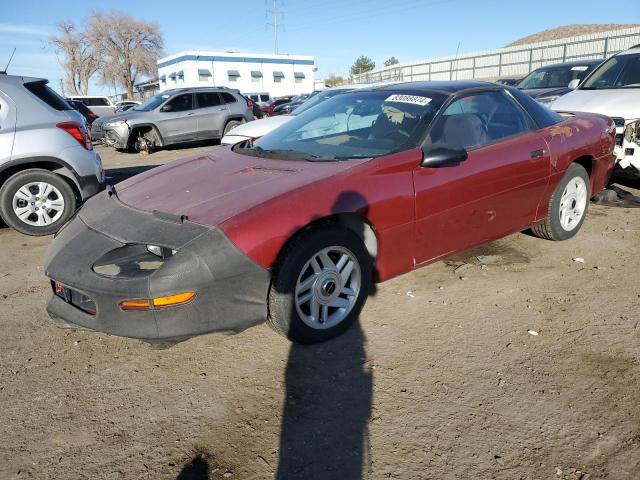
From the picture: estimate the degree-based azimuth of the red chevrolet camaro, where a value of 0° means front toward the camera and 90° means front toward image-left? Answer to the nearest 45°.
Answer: approximately 45°

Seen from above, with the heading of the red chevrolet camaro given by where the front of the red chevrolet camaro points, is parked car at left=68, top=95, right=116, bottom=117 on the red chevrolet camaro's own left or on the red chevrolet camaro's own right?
on the red chevrolet camaro's own right

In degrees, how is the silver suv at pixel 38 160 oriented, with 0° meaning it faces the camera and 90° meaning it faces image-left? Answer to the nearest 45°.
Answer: approximately 90°

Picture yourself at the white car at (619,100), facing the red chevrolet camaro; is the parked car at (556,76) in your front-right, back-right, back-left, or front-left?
back-right

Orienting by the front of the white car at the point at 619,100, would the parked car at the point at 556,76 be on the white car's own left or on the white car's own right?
on the white car's own right

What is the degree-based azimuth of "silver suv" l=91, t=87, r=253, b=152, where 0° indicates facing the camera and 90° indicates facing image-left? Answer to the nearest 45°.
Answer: approximately 45°
